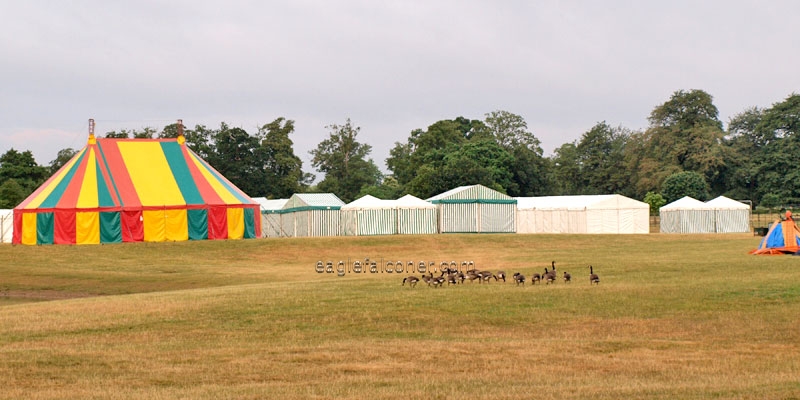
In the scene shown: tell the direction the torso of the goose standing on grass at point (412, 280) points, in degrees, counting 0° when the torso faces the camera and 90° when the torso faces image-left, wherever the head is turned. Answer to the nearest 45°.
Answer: approximately 90°

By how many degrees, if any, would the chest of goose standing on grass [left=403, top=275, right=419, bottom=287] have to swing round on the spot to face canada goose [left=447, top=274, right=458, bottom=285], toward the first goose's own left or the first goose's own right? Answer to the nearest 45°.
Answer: approximately 180°
